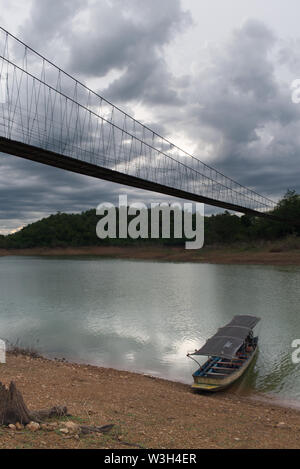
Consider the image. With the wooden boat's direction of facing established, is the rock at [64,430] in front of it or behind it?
in front

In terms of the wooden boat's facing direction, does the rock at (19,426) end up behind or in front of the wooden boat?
in front

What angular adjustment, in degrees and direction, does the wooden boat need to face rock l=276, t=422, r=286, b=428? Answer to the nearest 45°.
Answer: approximately 45° to its left

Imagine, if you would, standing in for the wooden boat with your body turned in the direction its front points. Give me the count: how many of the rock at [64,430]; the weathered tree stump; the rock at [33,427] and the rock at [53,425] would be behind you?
0

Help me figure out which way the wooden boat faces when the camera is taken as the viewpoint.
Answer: facing the viewer and to the left of the viewer
